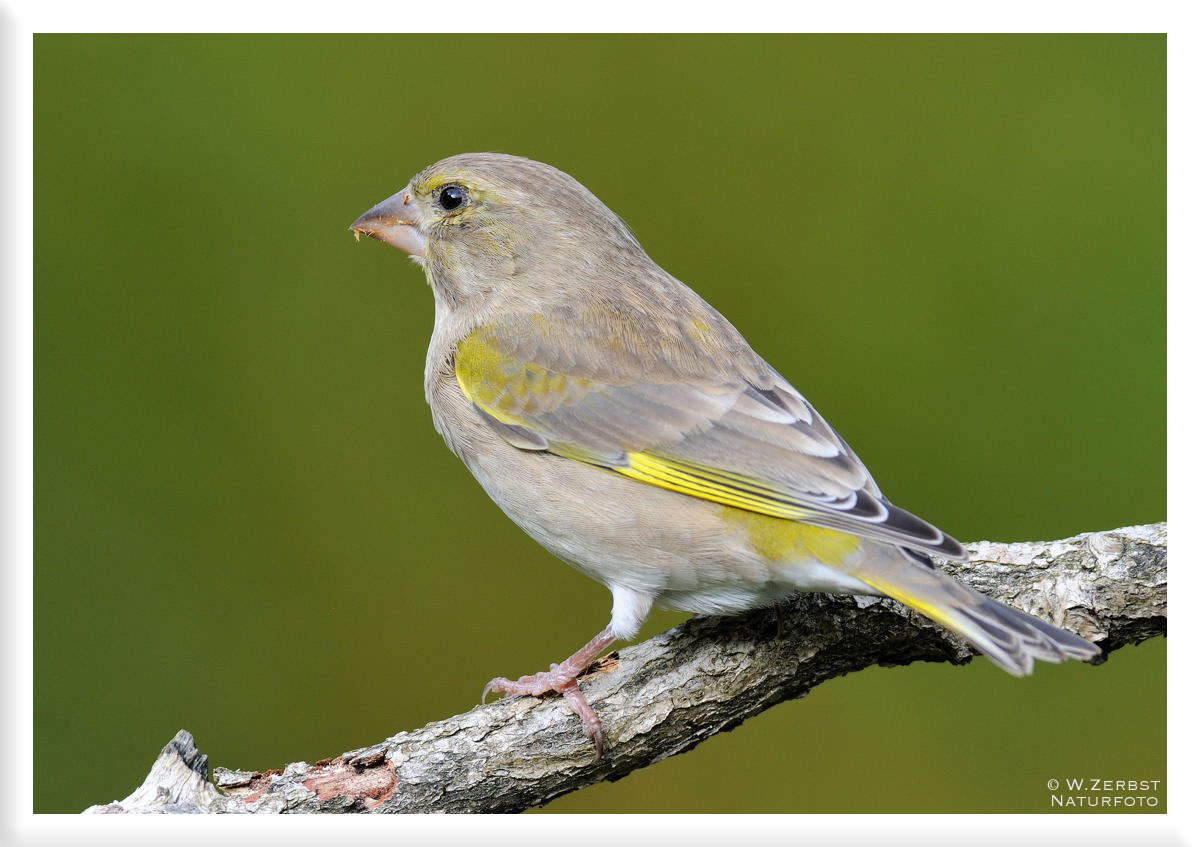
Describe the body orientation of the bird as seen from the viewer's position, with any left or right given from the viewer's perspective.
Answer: facing to the left of the viewer
